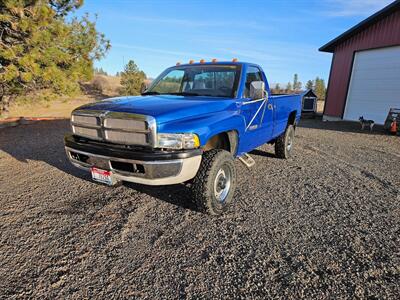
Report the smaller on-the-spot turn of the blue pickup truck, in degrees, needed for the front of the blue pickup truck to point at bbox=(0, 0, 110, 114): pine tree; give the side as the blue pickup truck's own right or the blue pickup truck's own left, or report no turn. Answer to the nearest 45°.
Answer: approximately 90° to the blue pickup truck's own right

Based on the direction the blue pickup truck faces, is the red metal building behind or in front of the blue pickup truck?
behind

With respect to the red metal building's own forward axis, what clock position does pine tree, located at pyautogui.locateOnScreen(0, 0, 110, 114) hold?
The pine tree is roughly at 1 o'clock from the red metal building.

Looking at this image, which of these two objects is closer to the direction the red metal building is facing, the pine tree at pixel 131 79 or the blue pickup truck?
the blue pickup truck

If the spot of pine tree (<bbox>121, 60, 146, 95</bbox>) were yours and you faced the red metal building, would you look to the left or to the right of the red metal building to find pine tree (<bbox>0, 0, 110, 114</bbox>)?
right

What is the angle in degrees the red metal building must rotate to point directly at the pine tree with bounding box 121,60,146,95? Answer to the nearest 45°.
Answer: approximately 90° to its right

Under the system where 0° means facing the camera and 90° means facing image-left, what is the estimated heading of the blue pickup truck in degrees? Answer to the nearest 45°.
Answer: approximately 45°

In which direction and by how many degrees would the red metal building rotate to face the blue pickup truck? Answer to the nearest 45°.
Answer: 0° — it already faces it
